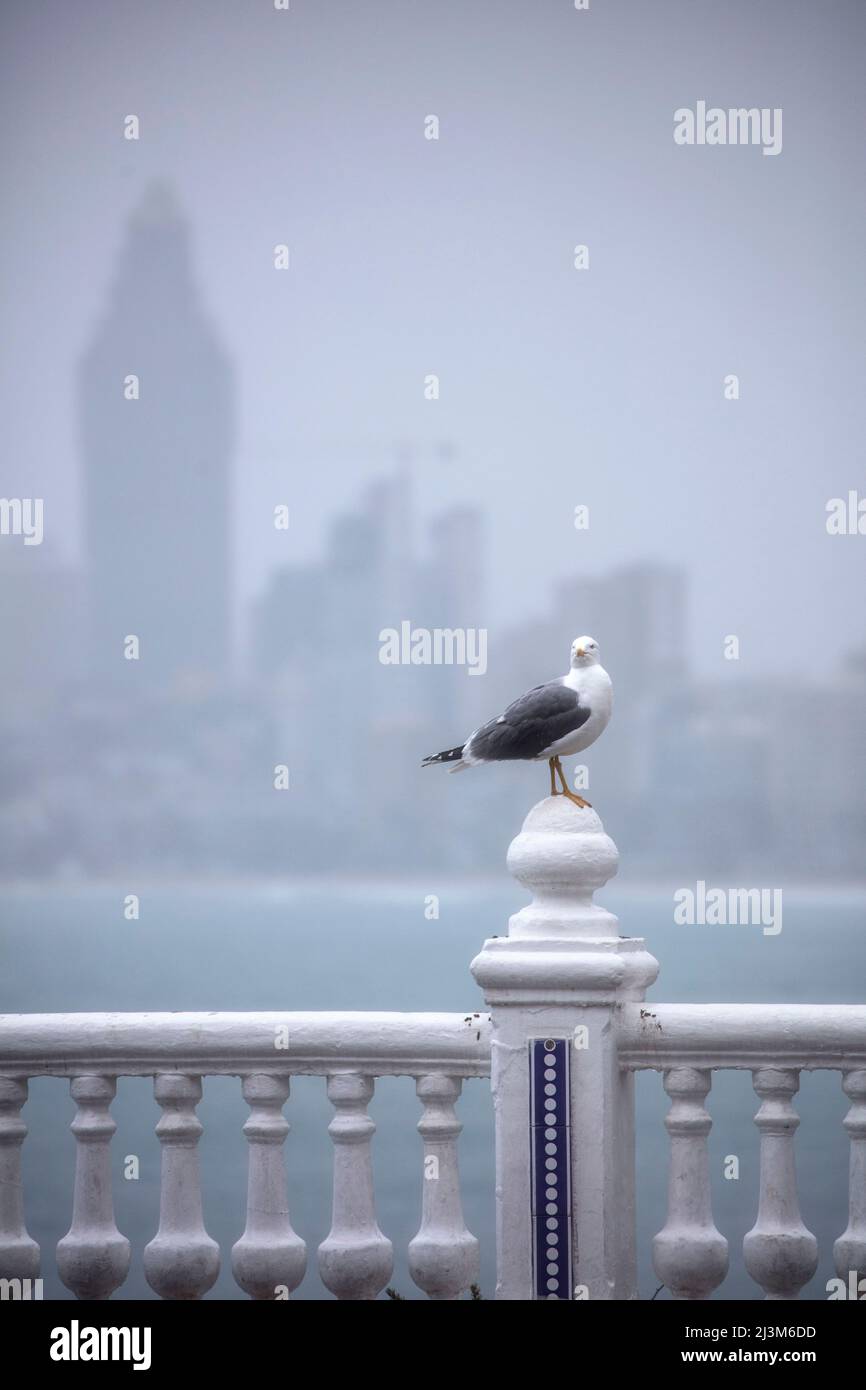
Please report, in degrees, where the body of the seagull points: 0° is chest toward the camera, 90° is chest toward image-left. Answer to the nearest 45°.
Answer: approximately 270°
